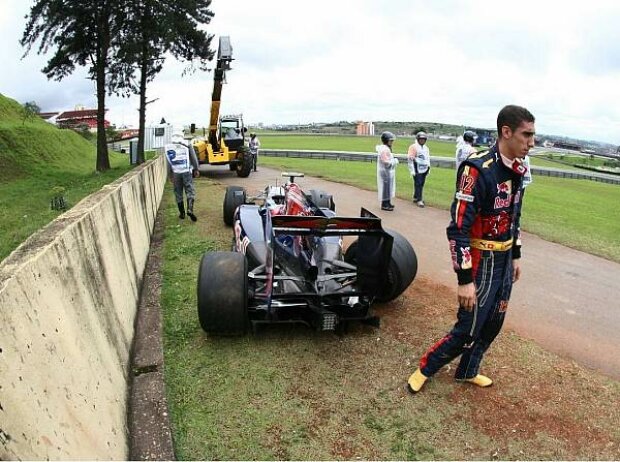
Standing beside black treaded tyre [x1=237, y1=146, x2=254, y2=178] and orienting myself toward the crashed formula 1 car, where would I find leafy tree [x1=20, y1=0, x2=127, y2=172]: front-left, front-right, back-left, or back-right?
back-right

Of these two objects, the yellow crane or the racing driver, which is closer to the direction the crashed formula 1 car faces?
the yellow crane

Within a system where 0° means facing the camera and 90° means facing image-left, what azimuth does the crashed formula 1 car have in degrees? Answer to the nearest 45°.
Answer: approximately 180°

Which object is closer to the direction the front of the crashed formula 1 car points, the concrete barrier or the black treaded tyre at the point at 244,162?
the black treaded tyre

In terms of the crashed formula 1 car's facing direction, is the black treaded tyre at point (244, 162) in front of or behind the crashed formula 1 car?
in front

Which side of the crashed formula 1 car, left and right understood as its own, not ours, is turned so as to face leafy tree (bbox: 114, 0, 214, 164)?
front

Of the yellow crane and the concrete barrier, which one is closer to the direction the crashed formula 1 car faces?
the yellow crane

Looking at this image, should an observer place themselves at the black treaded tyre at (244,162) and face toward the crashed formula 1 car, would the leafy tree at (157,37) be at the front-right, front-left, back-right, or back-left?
back-right

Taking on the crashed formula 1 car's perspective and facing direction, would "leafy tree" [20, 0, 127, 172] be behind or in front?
in front

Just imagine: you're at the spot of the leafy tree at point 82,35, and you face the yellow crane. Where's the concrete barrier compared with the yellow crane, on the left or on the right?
right
